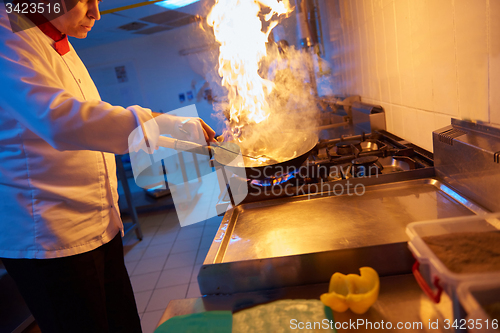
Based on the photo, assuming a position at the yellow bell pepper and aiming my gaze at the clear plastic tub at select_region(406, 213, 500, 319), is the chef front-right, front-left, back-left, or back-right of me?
back-left

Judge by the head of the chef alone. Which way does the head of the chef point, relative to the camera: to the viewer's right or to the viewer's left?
to the viewer's right

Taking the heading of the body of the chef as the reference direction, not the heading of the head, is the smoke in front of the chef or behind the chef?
in front

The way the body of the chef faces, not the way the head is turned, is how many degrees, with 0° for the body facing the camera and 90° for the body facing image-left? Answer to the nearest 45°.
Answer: approximately 270°

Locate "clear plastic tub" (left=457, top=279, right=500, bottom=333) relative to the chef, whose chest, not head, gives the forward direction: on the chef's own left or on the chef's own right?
on the chef's own right

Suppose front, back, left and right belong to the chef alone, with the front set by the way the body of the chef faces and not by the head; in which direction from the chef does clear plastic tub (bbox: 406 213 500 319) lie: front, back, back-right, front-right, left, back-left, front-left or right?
front-right

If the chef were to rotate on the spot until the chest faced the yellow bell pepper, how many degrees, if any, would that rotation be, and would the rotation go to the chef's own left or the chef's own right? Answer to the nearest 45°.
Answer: approximately 45° to the chef's own right
